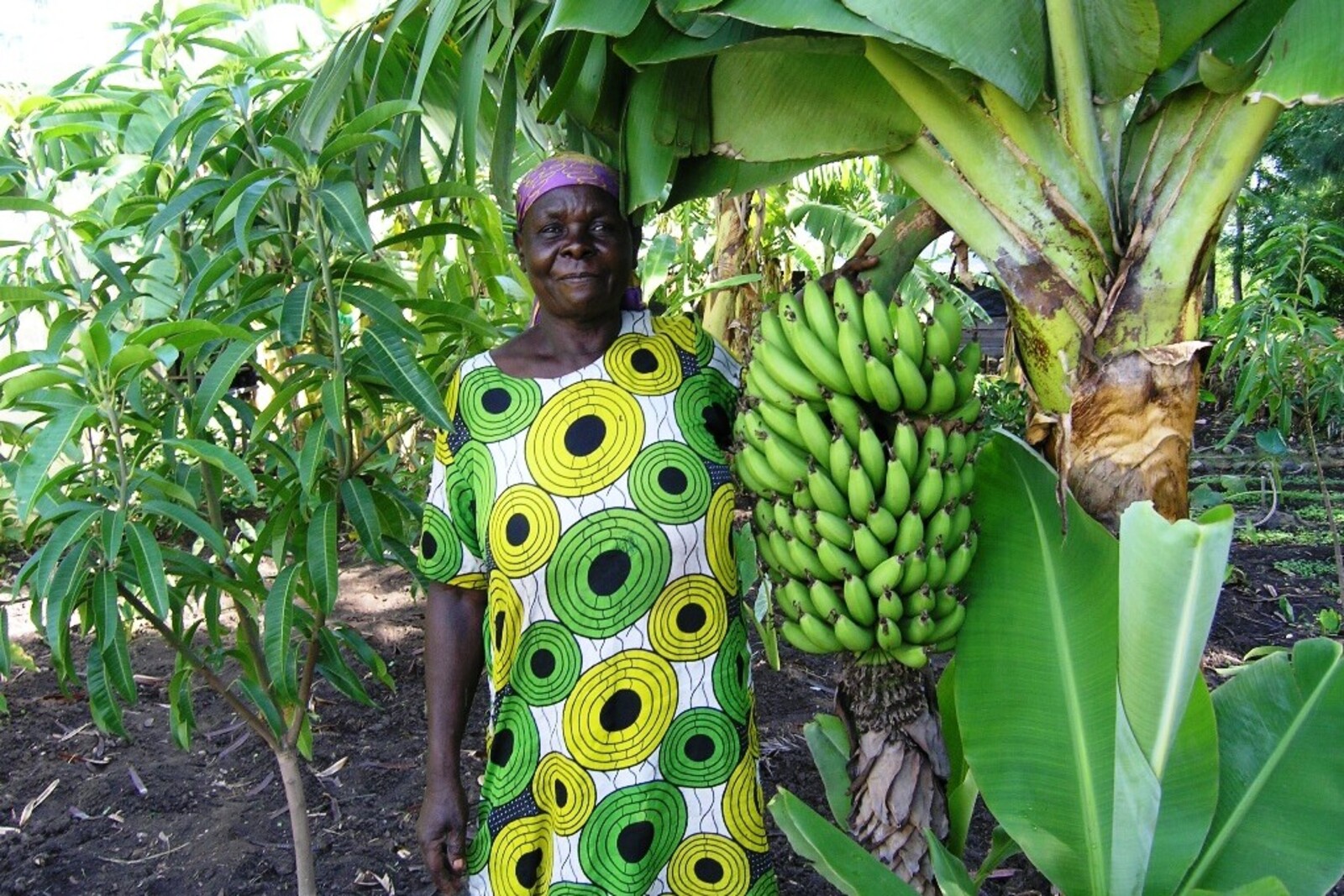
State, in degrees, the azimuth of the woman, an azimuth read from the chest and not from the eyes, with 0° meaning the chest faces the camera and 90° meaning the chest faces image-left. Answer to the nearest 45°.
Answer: approximately 0°
